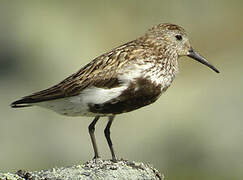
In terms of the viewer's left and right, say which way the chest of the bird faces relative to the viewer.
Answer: facing to the right of the viewer
